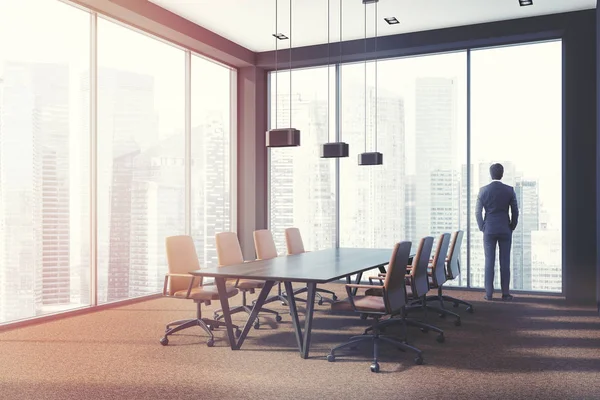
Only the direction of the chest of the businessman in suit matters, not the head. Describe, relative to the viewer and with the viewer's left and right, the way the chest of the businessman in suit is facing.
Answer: facing away from the viewer

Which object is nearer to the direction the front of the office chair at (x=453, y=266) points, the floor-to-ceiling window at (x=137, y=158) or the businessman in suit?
the floor-to-ceiling window

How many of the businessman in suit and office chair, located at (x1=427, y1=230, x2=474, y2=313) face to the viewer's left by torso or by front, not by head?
1

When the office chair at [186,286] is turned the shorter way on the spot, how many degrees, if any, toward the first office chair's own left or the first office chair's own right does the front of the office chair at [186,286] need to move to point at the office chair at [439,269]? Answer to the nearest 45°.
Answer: approximately 45° to the first office chair's own left

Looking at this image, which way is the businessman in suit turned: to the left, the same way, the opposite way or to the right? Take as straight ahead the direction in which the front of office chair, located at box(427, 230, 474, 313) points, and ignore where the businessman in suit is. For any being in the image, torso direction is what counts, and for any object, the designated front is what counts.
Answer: to the right

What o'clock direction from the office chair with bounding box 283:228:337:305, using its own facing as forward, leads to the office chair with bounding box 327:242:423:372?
the office chair with bounding box 327:242:423:372 is roughly at 1 o'clock from the office chair with bounding box 283:228:337:305.

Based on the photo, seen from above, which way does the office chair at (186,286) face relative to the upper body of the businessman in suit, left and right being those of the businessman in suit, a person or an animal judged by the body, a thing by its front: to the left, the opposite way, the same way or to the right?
to the right

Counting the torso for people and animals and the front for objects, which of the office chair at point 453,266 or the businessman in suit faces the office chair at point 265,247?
the office chair at point 453,266

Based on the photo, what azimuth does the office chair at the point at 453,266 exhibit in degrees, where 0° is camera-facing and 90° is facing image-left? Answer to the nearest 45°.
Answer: approximately 90°

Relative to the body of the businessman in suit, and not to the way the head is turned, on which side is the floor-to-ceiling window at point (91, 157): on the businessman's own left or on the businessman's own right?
on the businessman's own left

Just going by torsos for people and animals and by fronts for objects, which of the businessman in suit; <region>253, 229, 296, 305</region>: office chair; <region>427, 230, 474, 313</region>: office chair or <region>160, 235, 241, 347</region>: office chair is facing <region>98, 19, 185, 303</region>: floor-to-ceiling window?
<region>427, 230, 474, 313</region>: office chair

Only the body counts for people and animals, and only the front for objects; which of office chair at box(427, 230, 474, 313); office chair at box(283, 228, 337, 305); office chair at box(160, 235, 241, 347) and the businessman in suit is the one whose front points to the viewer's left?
office chair at box(427, 230, 474, 313)

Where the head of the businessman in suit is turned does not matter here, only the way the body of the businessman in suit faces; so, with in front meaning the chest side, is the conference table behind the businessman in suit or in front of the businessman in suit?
behind

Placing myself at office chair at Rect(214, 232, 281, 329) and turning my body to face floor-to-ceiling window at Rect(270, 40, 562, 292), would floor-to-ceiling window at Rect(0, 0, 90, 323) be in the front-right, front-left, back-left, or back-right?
back-left
